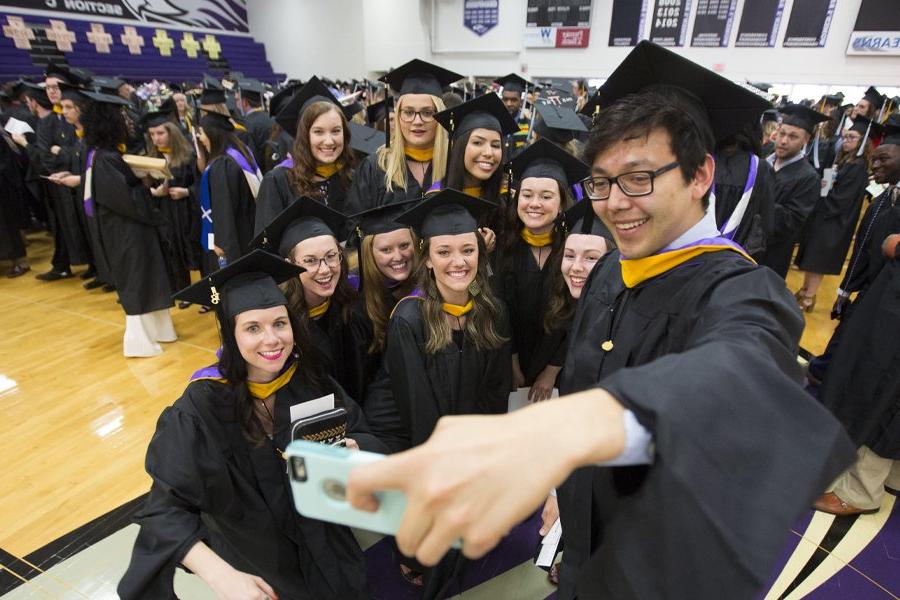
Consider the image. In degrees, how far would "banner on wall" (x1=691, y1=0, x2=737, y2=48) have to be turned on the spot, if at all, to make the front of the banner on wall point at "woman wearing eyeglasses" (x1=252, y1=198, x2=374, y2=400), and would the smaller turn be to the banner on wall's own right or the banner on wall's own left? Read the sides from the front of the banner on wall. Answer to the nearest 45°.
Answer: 0° — it already faces them

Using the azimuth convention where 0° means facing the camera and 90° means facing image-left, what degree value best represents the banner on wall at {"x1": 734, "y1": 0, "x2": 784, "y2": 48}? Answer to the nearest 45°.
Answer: approximately 0°

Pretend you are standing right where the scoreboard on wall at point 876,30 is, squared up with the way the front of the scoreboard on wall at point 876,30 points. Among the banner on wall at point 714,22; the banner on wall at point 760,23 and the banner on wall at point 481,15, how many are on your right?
3

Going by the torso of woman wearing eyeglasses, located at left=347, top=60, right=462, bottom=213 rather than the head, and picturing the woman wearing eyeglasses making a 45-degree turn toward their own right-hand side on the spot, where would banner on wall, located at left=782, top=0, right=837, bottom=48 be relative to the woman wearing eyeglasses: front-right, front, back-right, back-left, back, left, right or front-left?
back

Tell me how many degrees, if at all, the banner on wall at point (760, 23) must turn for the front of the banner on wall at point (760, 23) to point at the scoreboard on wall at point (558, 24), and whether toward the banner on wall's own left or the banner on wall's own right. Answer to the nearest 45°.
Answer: approximately 90° to the banner on wall's own right

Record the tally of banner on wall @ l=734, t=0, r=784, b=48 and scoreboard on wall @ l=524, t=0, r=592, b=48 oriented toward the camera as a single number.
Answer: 2

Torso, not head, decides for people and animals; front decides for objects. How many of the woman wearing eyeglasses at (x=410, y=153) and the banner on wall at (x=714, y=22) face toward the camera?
2

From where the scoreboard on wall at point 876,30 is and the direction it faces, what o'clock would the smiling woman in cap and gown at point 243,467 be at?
The smiling woman in cap and gown is roughly at 12 o'clock from the scoreboard on wall.

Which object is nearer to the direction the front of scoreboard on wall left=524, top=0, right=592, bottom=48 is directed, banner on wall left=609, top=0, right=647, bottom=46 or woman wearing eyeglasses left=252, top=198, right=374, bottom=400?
the woman wearing eyeglasses

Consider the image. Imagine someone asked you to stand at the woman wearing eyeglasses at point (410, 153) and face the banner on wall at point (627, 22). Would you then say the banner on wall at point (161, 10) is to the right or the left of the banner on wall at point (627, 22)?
left

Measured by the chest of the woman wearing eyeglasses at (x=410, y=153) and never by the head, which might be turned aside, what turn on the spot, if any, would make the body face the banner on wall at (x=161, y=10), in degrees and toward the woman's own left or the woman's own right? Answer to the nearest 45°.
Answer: approximately 135° to the woman's own right

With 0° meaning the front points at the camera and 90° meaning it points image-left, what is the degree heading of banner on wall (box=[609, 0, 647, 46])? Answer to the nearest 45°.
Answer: approximately 0°

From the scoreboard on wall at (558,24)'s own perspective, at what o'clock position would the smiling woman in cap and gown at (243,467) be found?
The smiling woman in cap and gown is roughly at 12 o'clock from the scoreboard on wall.

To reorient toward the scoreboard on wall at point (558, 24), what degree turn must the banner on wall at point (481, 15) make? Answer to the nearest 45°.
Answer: approximately 45° to its left
